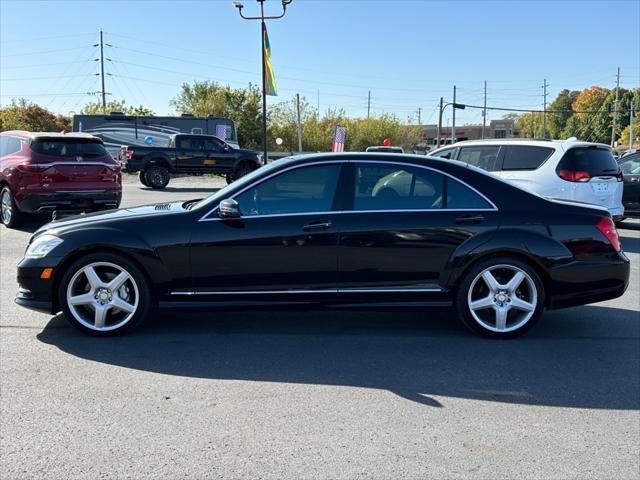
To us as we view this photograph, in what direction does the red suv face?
facing away from the viewer and to the left of the viewer

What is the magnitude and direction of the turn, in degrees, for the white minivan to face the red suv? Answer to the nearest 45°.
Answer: approximately 45° to its left

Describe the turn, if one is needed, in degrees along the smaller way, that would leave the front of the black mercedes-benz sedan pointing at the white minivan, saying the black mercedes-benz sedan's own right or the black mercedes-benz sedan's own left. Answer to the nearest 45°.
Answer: approximately 135° to the black mercedes-benz sedan's own right

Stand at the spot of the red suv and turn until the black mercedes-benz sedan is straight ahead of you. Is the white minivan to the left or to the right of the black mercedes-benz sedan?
left

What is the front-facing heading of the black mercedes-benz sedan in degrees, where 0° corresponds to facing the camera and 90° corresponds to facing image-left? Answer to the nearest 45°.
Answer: approximately 90°

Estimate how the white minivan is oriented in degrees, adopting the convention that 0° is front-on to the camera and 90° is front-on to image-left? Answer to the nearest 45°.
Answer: approximately 135°
